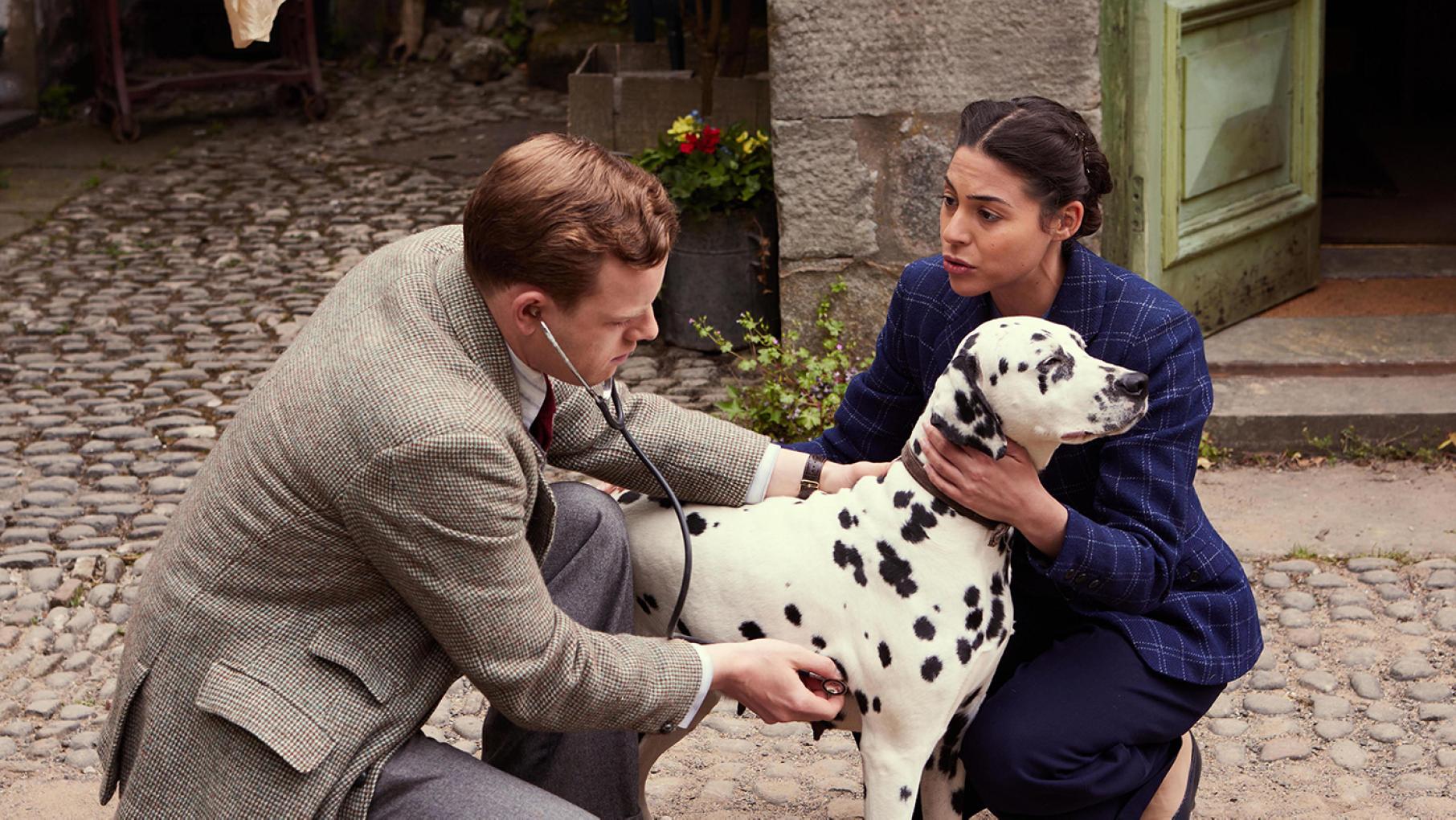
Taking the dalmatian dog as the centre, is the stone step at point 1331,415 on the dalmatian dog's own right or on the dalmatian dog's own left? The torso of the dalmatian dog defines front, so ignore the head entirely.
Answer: on the dalmatian dog's own left

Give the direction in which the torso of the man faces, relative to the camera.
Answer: to the viewer's right

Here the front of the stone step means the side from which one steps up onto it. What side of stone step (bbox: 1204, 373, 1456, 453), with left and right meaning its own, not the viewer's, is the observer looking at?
front

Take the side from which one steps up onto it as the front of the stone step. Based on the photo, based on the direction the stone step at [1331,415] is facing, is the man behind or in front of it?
in front

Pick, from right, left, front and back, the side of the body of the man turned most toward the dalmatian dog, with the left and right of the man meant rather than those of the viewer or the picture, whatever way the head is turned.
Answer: front

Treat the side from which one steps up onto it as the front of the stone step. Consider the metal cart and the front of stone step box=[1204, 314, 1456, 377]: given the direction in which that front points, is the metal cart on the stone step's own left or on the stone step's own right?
on the stone step's own right

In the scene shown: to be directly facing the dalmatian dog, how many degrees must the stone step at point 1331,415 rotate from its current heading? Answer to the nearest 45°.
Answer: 0° — it already faces it

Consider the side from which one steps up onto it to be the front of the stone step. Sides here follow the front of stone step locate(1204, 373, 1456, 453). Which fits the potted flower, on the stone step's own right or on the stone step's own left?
on the stone step's own right

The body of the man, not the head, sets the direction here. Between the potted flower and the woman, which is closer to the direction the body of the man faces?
the woman

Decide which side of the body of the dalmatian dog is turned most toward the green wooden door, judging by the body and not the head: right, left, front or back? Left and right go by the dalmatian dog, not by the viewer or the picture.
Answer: left

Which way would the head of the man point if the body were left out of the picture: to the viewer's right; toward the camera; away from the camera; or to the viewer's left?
to the viewer's right

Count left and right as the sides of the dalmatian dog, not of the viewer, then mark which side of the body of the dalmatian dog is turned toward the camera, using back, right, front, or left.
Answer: right

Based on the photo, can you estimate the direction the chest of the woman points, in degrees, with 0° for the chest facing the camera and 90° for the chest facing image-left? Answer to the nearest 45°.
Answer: approximately 45°

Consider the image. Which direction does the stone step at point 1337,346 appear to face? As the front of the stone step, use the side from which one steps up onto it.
toward the camera
